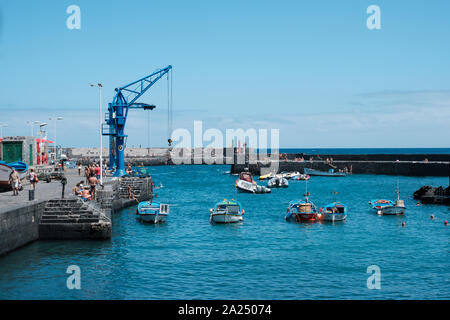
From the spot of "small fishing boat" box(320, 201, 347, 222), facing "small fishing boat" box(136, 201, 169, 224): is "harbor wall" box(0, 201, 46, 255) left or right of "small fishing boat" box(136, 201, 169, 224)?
left

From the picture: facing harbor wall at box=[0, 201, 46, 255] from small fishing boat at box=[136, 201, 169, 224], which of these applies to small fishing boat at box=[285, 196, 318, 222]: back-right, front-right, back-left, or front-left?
back-left
